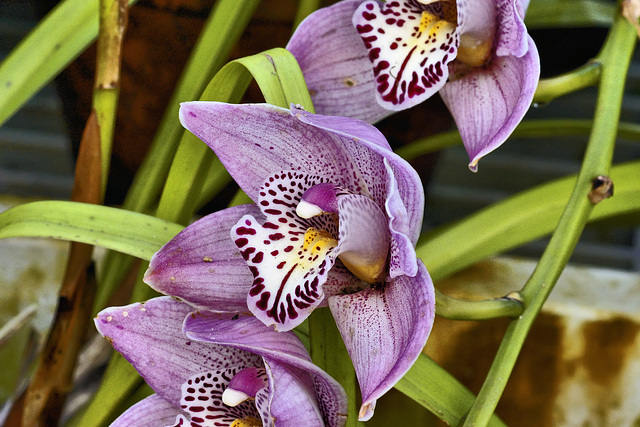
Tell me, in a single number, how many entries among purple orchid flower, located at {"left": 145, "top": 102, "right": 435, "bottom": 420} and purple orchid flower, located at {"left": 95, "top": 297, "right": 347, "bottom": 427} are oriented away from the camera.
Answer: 0

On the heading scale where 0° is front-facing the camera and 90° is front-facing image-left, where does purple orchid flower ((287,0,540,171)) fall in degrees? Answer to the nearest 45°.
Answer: approximately 45°
